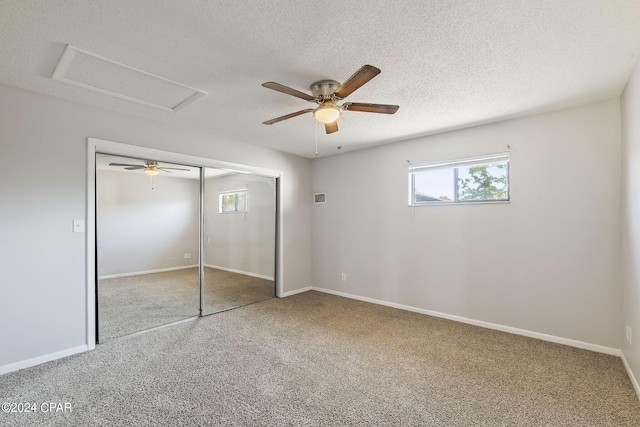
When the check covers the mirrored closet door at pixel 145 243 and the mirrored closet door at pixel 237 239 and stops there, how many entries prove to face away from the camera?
0

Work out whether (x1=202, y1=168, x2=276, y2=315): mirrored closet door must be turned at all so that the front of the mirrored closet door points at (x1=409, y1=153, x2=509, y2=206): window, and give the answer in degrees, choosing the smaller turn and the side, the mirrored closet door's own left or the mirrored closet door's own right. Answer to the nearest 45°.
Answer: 0° — it already faces it

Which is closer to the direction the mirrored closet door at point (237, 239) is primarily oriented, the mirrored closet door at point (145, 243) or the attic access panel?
the attic access panel

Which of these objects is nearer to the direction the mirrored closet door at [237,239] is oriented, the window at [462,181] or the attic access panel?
the window

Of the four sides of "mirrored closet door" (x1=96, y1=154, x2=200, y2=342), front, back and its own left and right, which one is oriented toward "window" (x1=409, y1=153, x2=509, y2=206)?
front

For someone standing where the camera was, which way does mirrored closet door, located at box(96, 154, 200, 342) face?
facing the viewer and to the right of the viewer

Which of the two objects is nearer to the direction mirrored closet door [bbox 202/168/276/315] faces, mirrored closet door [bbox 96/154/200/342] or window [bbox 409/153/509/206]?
the window

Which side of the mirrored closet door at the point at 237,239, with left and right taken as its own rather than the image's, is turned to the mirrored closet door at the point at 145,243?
right

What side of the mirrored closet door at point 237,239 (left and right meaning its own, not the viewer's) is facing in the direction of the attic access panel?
right

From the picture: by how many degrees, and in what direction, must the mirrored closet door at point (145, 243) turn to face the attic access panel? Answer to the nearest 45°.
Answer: approximately 45° to its right
